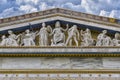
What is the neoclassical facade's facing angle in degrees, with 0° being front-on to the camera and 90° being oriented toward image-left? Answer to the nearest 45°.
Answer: approximately 0°

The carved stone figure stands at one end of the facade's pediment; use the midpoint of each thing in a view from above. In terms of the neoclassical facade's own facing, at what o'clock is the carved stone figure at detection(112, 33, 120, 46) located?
The carved stone figure is roughly at 9 o'clock from the neoclassical facade.
